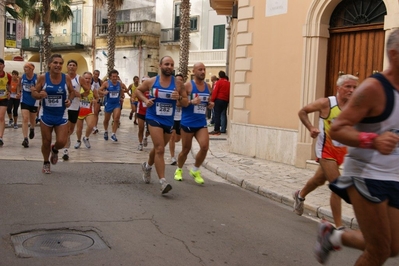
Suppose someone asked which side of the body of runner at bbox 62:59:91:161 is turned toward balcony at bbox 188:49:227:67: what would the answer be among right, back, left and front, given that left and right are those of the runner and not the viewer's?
back

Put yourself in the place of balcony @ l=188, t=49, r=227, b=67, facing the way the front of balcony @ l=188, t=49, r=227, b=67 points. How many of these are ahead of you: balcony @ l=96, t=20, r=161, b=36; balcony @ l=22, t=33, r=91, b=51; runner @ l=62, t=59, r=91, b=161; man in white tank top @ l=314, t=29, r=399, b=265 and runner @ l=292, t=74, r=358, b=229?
3

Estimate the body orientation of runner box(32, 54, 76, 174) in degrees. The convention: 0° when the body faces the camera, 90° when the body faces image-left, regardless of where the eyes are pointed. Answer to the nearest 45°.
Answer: approximately 0°

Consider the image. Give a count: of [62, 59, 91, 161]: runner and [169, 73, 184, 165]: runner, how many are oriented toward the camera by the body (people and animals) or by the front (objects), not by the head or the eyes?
2

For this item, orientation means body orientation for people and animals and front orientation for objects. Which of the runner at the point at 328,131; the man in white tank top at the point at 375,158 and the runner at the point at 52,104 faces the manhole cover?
the runner at the point at 52,104

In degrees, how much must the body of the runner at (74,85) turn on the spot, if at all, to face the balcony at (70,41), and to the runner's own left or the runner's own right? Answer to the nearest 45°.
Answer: approximately 180°

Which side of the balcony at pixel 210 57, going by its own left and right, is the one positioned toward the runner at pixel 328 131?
front
